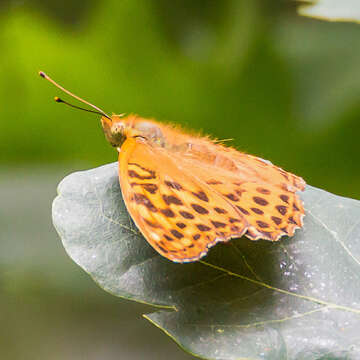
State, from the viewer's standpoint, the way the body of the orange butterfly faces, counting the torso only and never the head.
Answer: to the viewer's left
